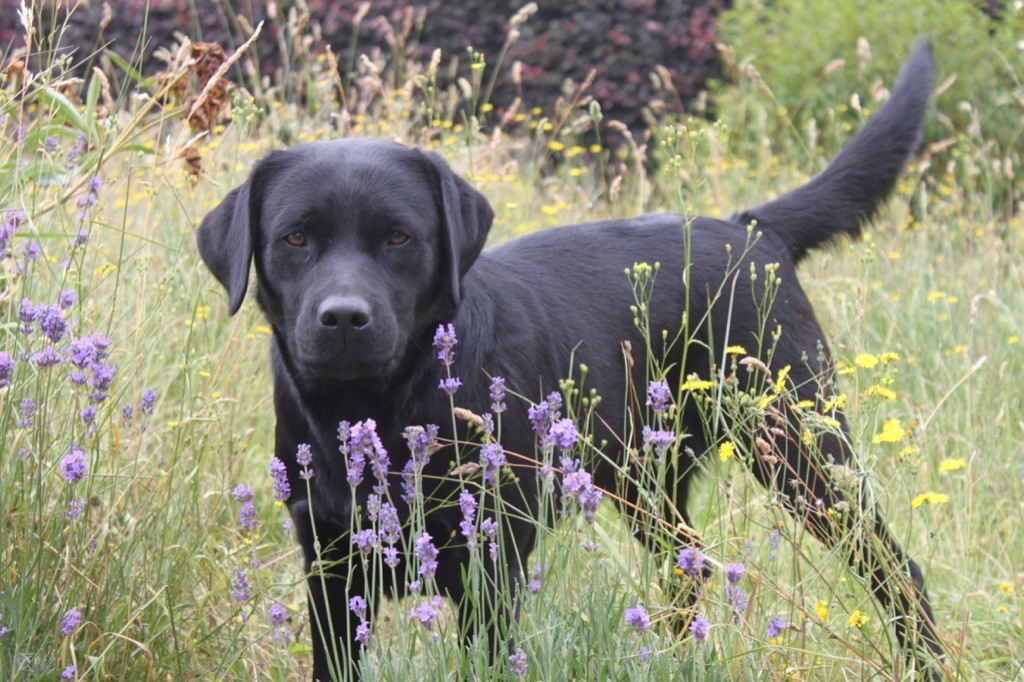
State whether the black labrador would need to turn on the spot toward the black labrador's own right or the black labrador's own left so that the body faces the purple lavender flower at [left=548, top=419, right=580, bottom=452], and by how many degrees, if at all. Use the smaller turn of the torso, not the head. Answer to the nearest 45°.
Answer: approximately 45° to the black labrador's own left

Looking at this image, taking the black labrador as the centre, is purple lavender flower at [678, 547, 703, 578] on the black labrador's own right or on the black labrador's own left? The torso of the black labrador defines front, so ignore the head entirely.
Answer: on the black labrador's own left

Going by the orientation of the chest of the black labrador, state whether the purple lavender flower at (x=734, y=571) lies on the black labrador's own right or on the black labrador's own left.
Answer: on the black labrador's own left

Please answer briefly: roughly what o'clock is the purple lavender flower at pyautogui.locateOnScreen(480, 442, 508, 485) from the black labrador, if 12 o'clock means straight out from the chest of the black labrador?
The purple lavender flower is roughly at 10 o'clock from the black labrador.

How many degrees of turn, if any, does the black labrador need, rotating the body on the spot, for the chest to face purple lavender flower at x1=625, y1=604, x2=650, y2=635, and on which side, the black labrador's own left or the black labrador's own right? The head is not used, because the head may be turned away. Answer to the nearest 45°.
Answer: approximately 45° to the black labrador's own left

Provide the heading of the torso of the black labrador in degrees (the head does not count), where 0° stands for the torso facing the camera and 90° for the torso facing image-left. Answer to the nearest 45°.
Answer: approximately 45°

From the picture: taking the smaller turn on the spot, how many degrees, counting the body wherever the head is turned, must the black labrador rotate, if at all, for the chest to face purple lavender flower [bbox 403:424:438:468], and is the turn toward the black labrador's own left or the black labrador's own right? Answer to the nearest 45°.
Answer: approximately 45° to the black labrador's own left

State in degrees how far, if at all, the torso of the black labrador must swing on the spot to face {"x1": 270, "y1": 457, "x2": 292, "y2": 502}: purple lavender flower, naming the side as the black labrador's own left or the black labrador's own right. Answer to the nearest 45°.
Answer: approximately 45° to the black labrador's own left

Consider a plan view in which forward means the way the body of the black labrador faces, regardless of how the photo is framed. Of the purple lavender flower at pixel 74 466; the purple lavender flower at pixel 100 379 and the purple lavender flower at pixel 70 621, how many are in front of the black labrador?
3

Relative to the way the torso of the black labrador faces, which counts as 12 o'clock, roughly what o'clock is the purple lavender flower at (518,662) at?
The purple lavender flower is roughly at 10 o'clock from the black labrador.
